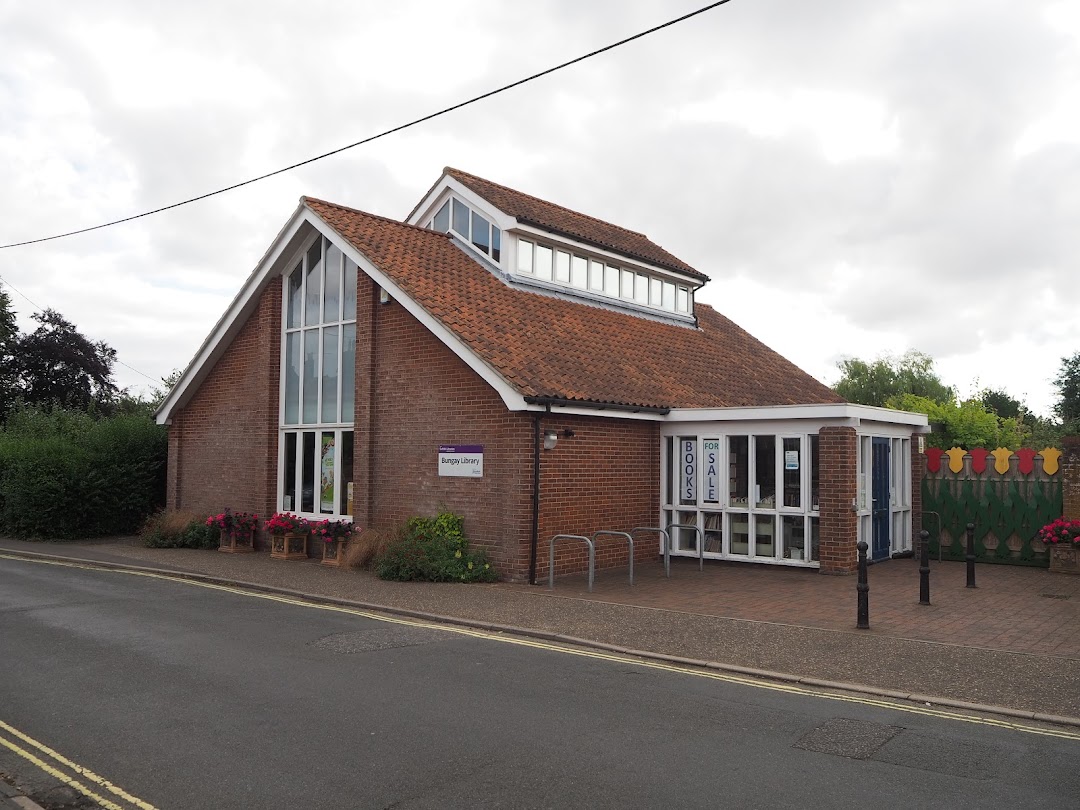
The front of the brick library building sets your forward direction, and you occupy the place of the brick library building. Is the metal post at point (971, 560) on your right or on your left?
on your left

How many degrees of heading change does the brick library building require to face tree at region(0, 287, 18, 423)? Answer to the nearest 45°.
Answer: approximately 90° to its right

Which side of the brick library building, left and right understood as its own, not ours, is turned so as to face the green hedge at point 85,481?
right

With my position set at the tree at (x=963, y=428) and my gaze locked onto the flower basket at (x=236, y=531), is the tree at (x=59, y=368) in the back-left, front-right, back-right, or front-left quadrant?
front-right

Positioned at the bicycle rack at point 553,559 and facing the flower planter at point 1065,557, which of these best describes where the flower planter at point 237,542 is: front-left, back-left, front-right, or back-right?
back-left

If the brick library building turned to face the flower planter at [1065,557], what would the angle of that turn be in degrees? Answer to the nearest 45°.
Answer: approximately 135° to its left

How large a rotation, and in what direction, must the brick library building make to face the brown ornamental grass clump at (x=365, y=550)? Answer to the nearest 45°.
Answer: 0° — it already faces it

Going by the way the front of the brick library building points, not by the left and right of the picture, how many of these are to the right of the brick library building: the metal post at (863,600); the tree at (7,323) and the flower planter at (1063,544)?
1

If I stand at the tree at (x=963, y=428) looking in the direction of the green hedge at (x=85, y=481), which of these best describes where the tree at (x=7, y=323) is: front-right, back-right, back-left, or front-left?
front-right

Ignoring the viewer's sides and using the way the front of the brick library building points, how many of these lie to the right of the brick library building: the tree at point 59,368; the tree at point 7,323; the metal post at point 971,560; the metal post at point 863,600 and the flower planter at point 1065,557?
2

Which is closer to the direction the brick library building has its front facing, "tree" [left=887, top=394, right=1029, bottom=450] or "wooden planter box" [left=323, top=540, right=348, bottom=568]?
the wooden planter box

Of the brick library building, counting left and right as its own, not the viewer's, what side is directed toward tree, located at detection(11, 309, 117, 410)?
right
